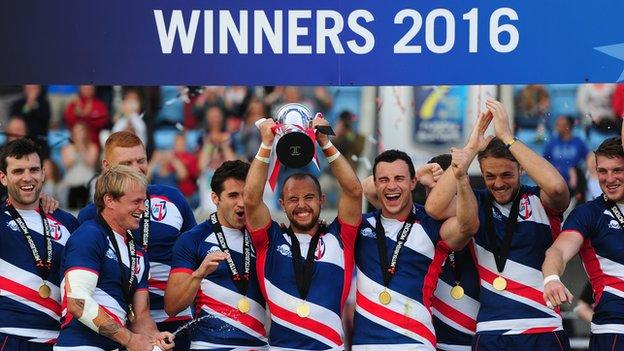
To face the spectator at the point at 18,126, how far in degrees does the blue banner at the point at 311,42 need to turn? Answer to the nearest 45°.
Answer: approximately 135° to its right

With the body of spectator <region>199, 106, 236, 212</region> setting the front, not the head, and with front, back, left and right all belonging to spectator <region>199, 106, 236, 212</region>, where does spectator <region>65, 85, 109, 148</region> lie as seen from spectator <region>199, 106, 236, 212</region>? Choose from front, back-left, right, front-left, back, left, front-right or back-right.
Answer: right

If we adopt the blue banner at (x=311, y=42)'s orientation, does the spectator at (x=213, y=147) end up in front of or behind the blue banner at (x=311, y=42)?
behind

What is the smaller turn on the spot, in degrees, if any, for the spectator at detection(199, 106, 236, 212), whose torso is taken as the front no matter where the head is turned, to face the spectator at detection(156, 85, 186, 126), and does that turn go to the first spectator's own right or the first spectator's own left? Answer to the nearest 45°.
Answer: approximately 90° to the first spectator's own right

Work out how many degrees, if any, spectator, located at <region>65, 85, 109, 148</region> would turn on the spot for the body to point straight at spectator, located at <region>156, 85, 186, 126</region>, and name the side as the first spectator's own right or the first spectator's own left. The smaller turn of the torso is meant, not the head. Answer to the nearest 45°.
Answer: approximately 90° to the first spectator's own left
